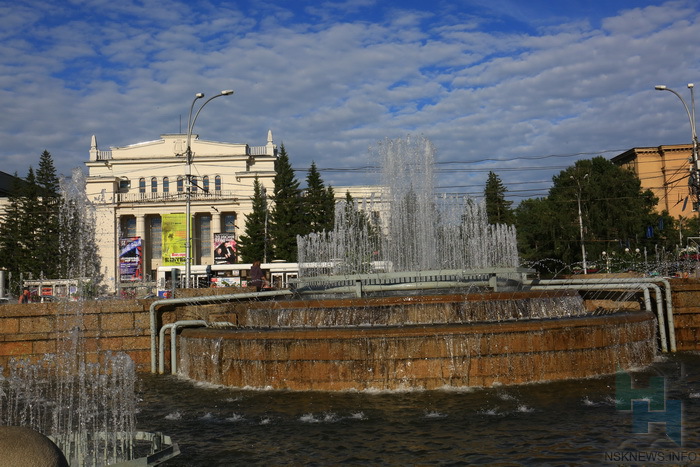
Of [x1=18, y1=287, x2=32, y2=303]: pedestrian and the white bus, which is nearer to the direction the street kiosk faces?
the pedestrian

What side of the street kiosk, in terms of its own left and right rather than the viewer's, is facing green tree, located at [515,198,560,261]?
left

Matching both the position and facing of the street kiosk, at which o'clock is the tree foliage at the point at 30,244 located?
The tree foliage is roughly at 6 o'clock from the street kiosk.

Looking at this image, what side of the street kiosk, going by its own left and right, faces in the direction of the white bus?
left
